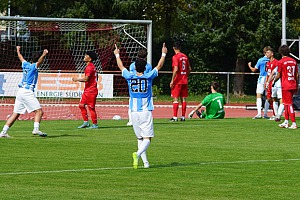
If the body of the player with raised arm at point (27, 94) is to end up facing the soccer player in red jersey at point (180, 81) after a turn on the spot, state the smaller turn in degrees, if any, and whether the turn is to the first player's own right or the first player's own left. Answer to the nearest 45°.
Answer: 0° — they already face them

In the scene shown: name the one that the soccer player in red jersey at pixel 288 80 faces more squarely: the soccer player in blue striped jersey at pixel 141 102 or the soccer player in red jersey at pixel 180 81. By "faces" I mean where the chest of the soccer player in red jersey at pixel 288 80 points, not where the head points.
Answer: the soccer player in red jersey

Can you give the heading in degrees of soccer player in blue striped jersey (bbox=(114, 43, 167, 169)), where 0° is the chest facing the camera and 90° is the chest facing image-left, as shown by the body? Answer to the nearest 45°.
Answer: approximately 180°

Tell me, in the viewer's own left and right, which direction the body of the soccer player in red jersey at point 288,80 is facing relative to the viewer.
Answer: facing away from the viewer and to the left of the viewer

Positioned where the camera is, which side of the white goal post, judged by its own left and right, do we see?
front

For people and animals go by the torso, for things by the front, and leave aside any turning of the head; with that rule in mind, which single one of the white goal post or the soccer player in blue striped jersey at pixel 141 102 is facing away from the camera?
the soccer player in blue striped jersey

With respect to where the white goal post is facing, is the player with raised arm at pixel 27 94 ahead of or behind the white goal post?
ahead

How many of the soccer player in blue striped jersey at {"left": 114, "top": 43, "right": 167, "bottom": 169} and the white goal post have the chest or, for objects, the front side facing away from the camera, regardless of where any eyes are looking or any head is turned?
1

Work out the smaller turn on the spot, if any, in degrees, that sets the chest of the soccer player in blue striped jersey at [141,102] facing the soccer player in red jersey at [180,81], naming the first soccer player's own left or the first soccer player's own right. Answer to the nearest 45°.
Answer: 0° — they already face them
